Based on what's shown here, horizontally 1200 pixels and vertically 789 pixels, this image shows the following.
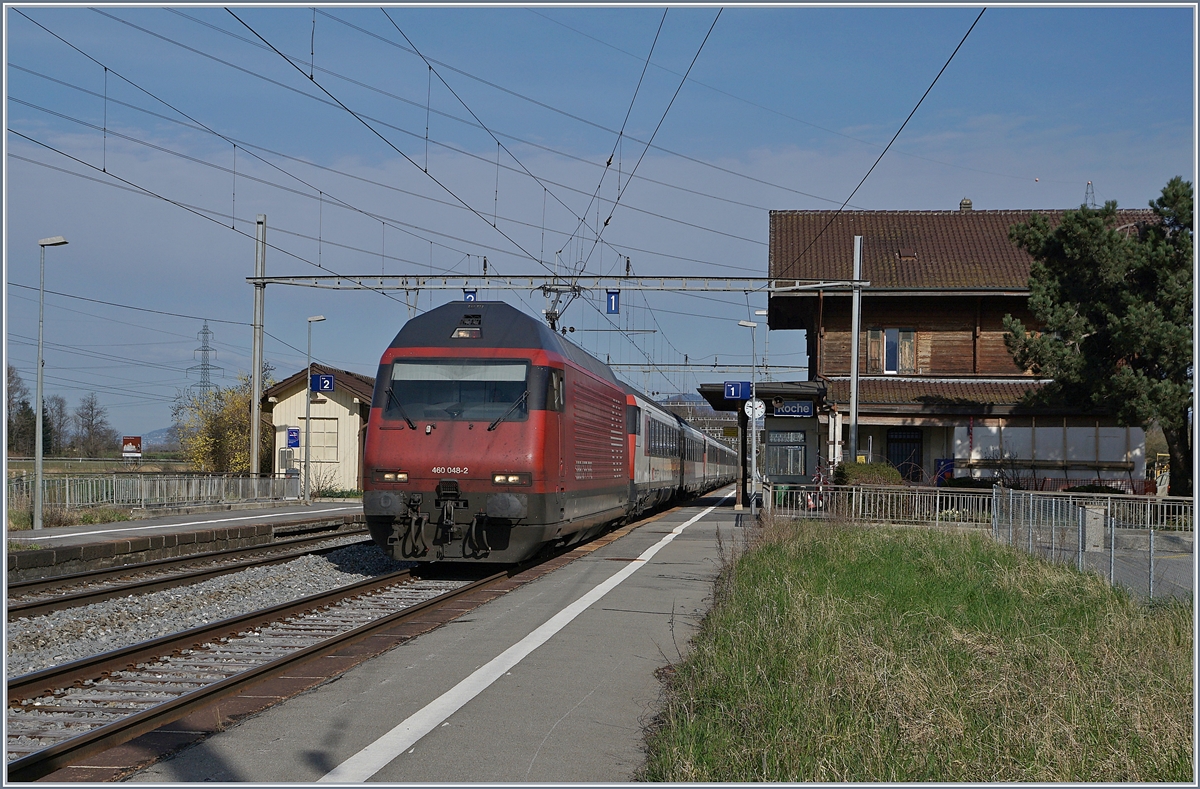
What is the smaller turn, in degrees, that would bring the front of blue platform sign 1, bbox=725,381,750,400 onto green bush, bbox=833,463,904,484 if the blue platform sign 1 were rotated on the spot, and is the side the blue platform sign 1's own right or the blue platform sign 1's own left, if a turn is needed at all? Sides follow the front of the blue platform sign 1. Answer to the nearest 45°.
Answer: approximately 45° to the blue platform sign 1's own left

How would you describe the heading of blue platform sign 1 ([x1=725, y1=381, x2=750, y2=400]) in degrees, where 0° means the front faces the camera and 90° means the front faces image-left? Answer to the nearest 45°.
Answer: approximately 0°

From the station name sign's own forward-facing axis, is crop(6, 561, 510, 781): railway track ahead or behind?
ahead

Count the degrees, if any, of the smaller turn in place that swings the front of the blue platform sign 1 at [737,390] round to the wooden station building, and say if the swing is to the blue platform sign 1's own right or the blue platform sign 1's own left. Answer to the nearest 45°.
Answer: approximately 135° to the blue platform sign 1's own left

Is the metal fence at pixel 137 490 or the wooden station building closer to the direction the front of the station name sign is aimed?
the metal fence

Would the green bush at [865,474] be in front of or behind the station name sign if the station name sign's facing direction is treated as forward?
in front

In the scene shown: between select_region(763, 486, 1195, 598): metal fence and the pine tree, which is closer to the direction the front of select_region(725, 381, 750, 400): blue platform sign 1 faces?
the metal fence

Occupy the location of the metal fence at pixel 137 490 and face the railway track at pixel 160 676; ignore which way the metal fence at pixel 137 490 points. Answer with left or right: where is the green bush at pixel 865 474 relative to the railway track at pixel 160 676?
left

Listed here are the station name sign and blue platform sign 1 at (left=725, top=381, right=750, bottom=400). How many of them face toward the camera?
2

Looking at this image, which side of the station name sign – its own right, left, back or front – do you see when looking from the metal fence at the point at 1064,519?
front

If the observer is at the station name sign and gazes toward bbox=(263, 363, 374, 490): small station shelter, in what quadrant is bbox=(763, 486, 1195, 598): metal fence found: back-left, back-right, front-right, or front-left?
back-left
